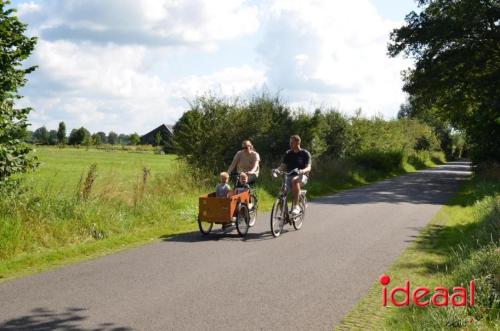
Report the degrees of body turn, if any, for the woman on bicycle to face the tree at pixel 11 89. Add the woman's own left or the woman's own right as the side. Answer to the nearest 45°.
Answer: approximately 45° to the woman's own right

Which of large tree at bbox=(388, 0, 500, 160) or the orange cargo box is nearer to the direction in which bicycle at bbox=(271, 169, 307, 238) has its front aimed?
the orange cargo box

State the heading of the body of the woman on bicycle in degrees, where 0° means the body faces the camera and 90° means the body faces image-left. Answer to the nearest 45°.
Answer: approximately 45°

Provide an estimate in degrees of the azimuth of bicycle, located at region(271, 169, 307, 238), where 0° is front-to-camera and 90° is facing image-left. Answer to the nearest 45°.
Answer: approximately 45°

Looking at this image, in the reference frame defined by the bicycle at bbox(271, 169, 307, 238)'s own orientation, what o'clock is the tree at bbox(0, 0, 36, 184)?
The tree is roughly at 3 o'clock from the bicycle.

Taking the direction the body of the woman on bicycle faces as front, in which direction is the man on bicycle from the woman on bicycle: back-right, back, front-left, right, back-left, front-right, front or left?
back-left
